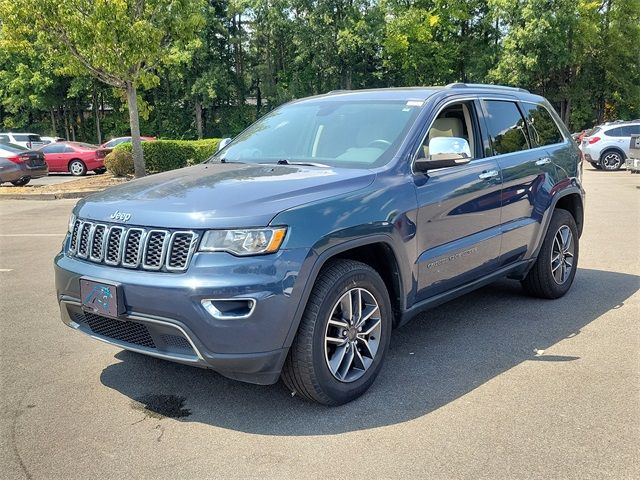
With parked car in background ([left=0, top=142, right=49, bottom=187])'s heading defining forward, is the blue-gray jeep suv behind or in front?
behind

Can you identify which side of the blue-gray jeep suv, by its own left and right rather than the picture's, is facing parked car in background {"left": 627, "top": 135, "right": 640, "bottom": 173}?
back

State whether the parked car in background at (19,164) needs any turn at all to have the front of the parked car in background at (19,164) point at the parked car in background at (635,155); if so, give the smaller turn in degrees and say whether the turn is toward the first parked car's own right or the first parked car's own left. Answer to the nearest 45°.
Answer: approximately 180°

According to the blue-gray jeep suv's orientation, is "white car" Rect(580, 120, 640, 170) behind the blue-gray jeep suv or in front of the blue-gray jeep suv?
behind

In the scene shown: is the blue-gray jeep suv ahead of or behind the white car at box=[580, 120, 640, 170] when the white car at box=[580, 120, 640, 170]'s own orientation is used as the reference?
behind

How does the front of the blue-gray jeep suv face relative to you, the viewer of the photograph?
facing the viewer and to the left of the viewer

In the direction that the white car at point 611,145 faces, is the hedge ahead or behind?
behind

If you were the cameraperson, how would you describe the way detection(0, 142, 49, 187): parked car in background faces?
facing away from the viewer and to the left of the viewer

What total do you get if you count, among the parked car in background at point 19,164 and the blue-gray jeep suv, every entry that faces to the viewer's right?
0
